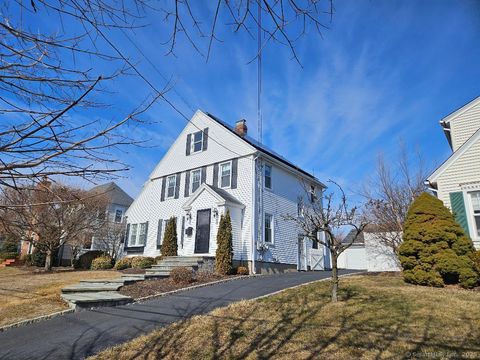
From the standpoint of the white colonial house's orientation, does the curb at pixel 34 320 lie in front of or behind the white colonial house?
in front

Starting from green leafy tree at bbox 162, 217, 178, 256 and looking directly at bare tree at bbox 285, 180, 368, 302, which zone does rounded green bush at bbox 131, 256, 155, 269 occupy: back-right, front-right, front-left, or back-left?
back-right

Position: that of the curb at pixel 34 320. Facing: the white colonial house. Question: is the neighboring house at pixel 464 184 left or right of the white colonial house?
right

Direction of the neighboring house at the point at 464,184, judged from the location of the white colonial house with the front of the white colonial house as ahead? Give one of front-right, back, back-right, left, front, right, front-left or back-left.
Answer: left

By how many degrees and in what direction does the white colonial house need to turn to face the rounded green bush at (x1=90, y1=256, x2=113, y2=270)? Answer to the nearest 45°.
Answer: approximately 45° to its right

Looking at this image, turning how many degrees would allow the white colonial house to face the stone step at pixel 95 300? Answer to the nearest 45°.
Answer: approximately 45° to its left

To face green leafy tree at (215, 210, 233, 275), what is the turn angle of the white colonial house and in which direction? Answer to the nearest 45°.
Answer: approximately 45° to its left

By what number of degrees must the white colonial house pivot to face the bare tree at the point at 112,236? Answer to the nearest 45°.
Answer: approximately 90° to its right

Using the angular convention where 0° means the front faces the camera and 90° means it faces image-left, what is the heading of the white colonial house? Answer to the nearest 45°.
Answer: approximately 45°

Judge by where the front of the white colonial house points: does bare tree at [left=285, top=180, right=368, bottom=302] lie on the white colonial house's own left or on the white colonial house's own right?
on the white colonial house's own left

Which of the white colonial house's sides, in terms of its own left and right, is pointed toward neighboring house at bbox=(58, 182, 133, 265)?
right

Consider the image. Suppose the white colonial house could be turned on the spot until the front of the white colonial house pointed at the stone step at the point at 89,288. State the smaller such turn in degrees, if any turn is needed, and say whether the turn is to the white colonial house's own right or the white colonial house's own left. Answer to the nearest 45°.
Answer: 0° — it already faces it

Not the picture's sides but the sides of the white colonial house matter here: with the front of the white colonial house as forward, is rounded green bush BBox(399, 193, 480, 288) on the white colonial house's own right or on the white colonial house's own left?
on the white colonial house's own left

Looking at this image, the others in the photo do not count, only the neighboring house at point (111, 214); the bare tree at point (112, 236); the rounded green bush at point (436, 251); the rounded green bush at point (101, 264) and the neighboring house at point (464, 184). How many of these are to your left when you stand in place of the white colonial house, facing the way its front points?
2

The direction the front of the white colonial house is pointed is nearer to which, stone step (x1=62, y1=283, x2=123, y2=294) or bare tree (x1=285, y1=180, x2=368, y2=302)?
the stone step

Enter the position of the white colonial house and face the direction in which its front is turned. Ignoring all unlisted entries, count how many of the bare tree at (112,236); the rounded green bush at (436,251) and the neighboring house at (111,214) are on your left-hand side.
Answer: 1
